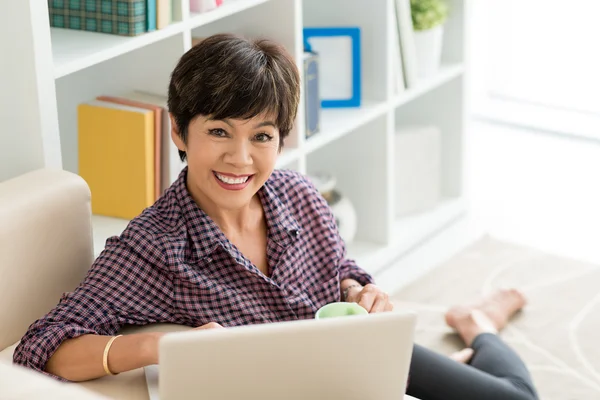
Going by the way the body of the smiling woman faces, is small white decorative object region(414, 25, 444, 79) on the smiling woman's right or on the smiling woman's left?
on the smiling woman's left

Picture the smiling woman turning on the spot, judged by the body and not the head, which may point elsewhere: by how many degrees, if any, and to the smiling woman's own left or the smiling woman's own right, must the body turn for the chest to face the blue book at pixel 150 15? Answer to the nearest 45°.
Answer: approximately 135° to the smiling woman's own left

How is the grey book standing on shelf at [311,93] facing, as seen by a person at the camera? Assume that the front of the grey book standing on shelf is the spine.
facing the viewer and to the right of the viewer

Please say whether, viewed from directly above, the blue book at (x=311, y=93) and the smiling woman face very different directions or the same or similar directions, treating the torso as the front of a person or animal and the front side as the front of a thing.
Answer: same or similar directions

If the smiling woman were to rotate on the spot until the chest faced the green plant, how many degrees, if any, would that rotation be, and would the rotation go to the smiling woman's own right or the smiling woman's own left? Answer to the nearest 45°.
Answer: approximately 135° to the smiling woman's own left

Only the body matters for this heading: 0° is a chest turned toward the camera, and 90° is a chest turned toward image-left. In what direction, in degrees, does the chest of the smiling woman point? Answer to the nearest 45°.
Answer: approximately 315°

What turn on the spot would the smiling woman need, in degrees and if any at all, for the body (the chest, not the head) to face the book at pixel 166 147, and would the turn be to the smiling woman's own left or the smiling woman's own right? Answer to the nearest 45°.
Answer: approximately 135° to the smiling woman's own left

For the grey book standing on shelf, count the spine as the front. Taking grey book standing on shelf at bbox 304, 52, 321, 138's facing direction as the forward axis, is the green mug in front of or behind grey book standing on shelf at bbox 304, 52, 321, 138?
in front

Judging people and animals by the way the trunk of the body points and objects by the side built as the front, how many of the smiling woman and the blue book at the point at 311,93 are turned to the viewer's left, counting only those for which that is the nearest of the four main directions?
0
